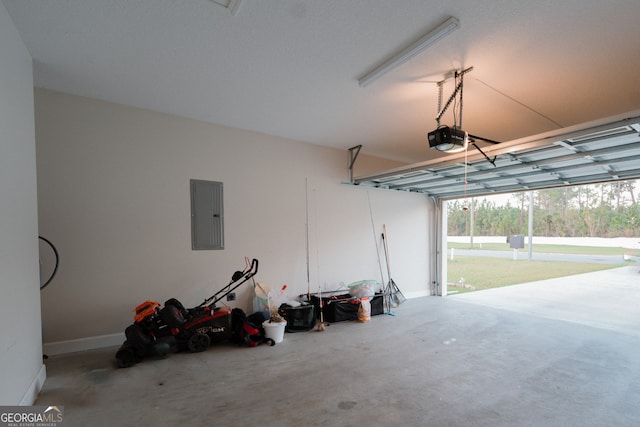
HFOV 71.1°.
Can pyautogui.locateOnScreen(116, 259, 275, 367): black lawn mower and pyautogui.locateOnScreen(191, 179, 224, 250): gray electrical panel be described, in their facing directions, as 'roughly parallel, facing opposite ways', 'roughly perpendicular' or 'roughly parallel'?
roughly perpendicular

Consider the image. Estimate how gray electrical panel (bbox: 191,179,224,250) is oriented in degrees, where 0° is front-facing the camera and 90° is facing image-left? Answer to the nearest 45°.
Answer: approximately 315°

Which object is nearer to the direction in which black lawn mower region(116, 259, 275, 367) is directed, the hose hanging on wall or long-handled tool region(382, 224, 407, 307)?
the hose hanging on wall

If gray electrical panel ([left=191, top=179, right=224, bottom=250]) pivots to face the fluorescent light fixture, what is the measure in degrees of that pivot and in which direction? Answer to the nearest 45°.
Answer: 0° — it already faces it

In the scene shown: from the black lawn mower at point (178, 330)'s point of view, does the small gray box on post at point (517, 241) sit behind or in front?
behind

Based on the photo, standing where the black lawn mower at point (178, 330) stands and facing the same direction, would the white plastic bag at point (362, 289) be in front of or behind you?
behind
